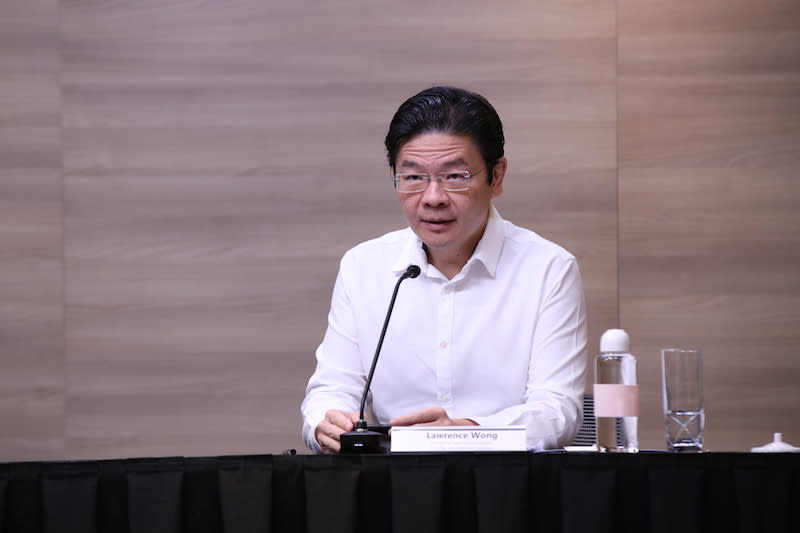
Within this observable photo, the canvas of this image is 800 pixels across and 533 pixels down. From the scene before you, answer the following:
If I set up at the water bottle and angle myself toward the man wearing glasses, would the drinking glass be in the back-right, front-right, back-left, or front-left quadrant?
back-right

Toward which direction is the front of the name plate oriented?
toward the camera

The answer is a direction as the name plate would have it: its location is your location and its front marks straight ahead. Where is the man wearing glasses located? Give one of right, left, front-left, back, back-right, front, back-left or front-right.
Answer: back
